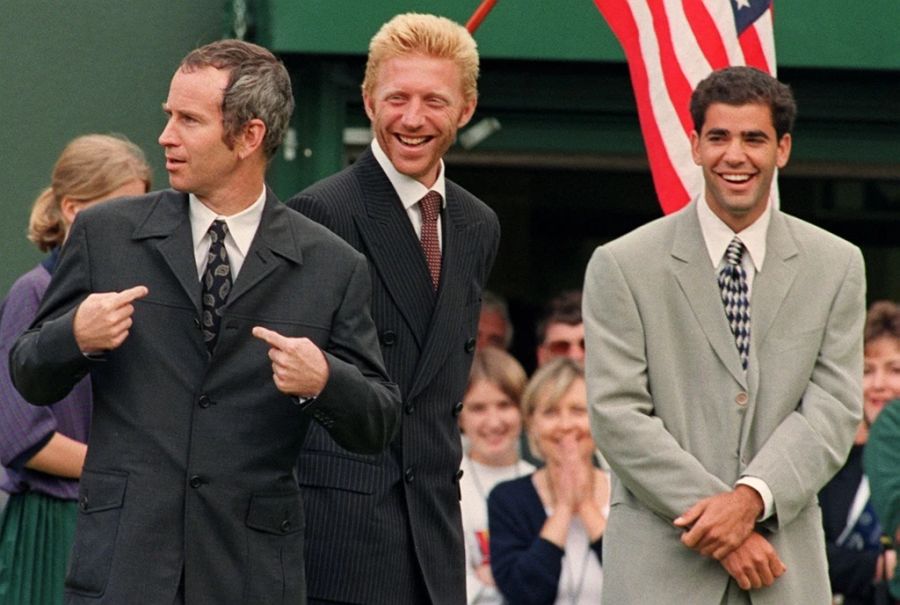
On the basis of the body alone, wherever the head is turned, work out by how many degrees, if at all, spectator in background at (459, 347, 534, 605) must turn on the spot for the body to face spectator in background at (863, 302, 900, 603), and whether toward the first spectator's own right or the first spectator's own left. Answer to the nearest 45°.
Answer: approximately 90° to the first spectator's own left

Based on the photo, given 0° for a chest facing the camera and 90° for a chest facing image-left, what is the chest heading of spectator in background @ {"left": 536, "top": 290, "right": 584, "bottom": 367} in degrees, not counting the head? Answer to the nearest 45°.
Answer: approximately 0°

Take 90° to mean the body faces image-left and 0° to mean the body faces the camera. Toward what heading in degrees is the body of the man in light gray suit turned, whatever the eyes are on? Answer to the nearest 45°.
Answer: approximately 0°

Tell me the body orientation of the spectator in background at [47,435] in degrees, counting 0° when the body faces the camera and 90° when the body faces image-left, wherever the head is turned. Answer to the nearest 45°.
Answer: approximately 270°

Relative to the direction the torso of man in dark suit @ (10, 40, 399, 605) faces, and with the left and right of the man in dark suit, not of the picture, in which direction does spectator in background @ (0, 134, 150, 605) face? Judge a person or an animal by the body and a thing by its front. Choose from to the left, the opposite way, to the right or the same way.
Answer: to the left

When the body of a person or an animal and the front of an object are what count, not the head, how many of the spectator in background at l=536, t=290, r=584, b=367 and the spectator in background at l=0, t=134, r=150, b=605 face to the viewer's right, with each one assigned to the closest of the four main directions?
1

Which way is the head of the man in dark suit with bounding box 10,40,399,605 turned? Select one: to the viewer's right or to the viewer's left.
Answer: to the viewer's left

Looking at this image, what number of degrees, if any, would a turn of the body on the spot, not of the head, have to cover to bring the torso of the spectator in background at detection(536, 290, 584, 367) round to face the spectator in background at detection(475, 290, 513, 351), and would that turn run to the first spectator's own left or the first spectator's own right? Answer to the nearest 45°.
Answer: approximately 135° to the first spectator's own right
